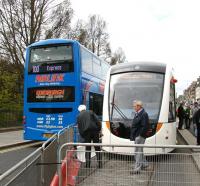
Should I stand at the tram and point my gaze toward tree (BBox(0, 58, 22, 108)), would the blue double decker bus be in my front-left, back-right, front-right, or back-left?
front-left

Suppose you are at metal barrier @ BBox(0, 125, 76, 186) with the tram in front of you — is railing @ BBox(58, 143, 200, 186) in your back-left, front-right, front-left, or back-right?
front-right

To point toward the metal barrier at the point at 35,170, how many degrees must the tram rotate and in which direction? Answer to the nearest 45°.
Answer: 0° — it already faces it

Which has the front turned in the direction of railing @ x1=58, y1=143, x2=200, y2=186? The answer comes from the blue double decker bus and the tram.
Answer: the tram

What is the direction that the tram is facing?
toward the camera

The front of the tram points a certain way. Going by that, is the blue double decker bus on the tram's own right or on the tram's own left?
on the tram's own right

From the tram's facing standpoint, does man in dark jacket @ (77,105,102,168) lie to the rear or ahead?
ahead

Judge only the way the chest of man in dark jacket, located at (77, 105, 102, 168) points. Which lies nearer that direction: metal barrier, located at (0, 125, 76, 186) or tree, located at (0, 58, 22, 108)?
the tree
